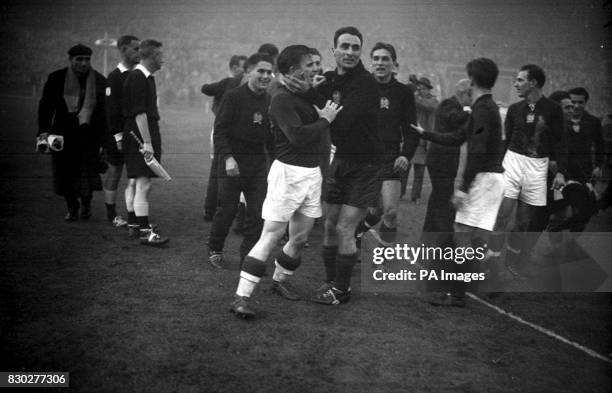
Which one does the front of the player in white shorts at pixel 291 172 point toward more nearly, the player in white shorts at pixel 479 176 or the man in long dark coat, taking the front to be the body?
the player in white shorts

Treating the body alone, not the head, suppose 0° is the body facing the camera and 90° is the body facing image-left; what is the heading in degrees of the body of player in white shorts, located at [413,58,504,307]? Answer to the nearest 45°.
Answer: approximately 135°

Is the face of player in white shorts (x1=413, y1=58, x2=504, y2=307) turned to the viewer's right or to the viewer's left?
to the viewer's left

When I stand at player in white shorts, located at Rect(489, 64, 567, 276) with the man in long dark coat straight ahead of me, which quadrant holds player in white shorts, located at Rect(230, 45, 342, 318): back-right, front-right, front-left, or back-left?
front-left

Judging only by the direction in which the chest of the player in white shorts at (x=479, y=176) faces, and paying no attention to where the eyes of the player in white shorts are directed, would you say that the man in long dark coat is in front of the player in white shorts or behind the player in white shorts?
in front

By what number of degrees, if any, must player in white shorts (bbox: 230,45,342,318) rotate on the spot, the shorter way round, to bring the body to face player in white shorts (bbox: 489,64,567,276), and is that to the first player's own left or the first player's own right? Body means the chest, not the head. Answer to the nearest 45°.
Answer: approximately 45° to the first player's own left

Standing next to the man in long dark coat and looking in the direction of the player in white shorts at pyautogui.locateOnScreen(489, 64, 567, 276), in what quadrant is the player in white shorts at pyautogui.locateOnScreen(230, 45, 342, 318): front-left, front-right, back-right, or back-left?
front-right
